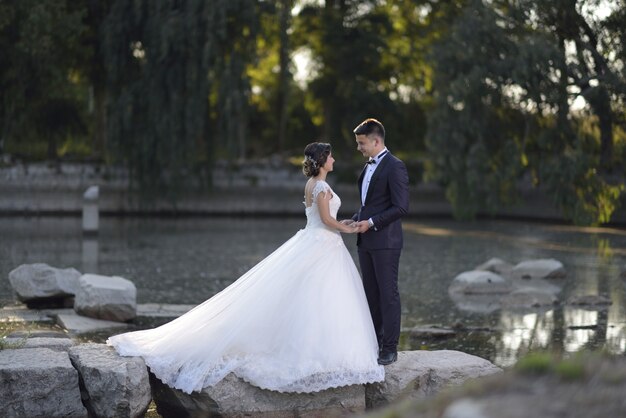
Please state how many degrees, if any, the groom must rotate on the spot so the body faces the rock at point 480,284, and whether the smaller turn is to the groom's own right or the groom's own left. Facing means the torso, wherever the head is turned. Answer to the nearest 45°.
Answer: approximately 135° to the groom's own right

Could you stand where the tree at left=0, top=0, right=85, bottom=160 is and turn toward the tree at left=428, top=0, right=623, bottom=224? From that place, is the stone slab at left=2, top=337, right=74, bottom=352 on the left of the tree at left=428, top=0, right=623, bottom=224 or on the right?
right

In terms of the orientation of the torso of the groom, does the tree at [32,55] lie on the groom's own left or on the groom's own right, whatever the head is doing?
on the groom's own right

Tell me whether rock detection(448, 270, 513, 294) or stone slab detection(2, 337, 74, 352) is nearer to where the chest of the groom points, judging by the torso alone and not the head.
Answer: the stone slab

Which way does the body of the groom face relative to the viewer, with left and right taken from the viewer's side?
facing the viewer and to the left of the viewer

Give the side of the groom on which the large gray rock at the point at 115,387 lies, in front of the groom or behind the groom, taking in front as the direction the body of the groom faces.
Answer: in front

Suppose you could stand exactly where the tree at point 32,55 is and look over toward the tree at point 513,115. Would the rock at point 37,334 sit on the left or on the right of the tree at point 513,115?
right

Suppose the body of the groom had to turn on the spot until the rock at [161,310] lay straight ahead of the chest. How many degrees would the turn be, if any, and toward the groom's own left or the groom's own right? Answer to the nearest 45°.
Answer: approximately 90° to the groom's own right

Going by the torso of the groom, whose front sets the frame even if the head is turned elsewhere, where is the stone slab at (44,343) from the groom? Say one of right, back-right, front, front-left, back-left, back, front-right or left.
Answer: front-right
